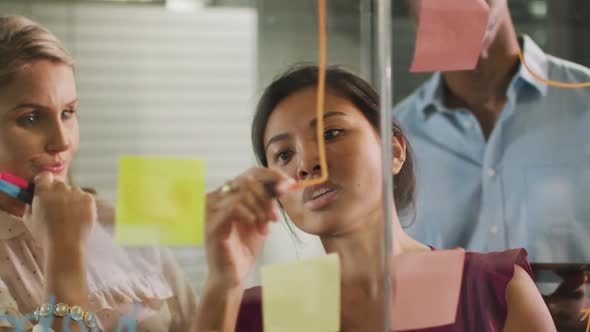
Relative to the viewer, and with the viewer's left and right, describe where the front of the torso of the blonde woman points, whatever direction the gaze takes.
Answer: facing the viewer and to the right of the viewer

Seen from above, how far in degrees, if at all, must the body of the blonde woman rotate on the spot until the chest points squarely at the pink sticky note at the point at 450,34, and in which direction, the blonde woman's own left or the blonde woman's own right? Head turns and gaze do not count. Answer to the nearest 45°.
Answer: approximately 45° to the blonde woman's own left

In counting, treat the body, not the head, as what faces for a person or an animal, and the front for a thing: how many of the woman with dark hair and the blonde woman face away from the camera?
0

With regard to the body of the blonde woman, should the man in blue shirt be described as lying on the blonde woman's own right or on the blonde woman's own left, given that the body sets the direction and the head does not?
on the blonde woman's own left

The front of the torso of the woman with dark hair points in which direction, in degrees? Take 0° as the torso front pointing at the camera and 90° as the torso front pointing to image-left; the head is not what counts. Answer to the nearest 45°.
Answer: approximately 45°
